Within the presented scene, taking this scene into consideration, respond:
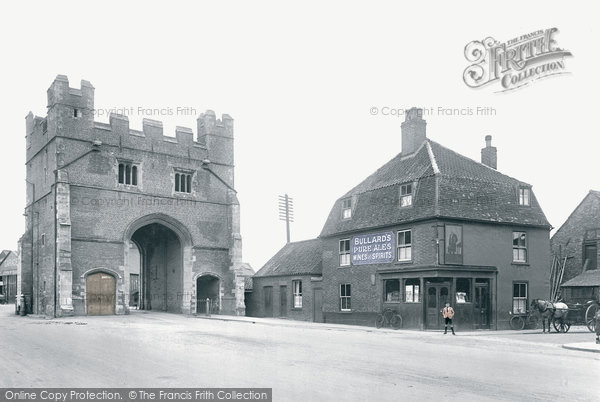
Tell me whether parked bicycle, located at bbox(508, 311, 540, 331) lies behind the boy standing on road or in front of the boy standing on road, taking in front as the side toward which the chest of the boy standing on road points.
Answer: behind

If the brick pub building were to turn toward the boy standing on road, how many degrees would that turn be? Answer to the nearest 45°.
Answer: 0° — it already faces them

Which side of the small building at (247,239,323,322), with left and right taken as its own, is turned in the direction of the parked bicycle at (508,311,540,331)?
left

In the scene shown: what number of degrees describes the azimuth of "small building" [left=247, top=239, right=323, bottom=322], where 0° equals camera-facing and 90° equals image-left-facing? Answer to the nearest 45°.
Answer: approximately 45°
